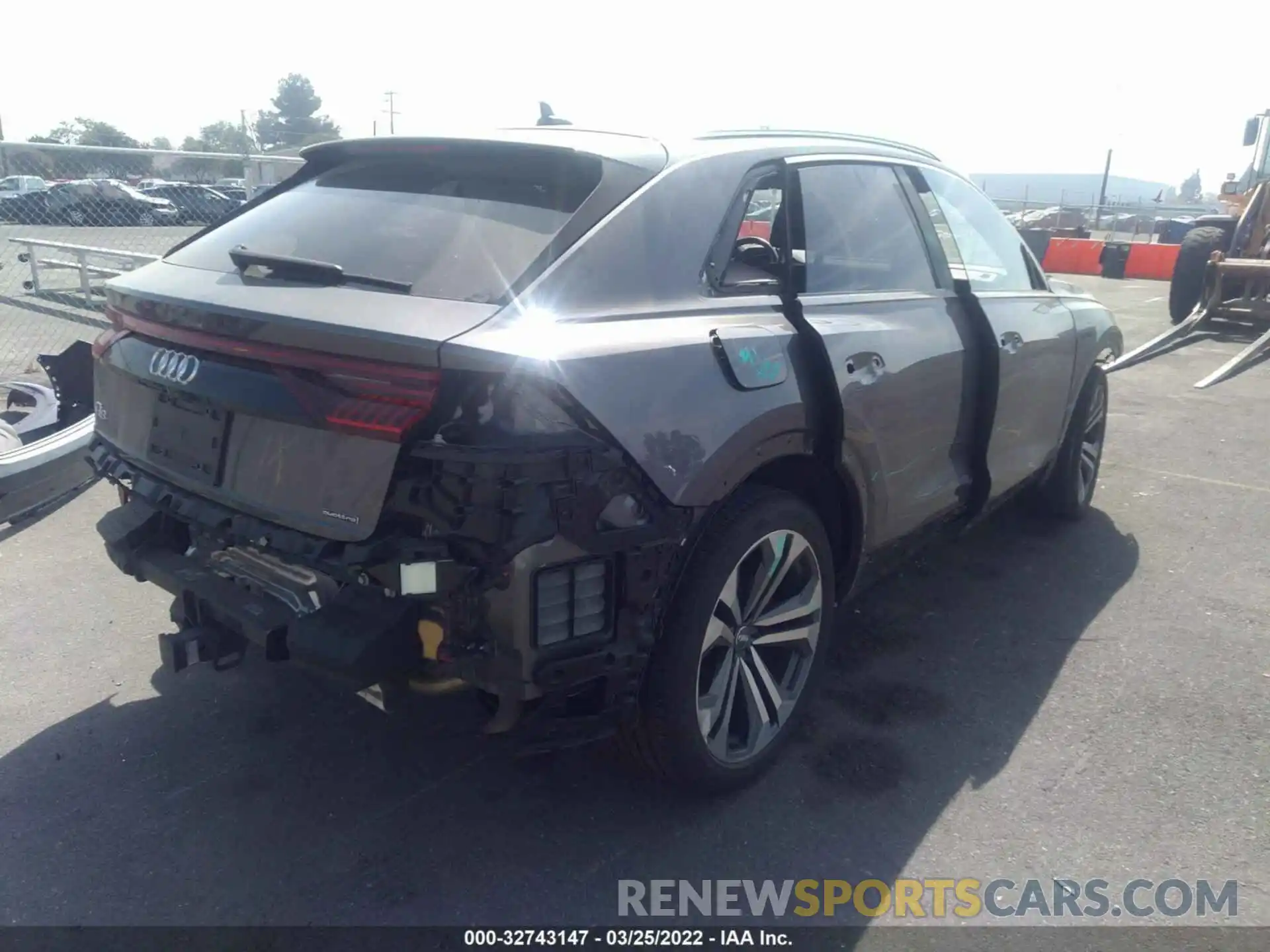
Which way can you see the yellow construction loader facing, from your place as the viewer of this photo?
facing the viewer and to the left of the viewer

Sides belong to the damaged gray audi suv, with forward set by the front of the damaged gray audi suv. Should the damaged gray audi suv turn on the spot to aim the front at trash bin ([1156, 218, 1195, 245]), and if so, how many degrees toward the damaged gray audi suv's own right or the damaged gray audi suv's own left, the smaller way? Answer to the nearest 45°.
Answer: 0° — it already faces it

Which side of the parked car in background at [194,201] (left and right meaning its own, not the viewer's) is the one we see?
right

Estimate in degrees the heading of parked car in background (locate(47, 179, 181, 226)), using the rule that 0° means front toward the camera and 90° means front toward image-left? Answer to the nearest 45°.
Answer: approximately 270°

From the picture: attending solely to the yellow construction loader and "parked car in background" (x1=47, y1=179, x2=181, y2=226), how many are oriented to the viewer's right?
1

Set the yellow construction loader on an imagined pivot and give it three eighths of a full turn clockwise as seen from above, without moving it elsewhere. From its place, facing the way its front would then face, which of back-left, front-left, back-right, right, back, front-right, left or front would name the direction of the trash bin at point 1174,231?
front

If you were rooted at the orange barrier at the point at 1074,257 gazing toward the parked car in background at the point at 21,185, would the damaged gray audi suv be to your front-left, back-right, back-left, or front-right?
front-left

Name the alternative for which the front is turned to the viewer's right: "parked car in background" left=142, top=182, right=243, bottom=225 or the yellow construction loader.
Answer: the parked car in background

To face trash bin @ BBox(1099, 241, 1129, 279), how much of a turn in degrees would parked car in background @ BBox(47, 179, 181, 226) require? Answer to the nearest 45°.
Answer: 0° — it already faces it

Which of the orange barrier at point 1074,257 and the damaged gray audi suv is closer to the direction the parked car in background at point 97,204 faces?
the orange barrier

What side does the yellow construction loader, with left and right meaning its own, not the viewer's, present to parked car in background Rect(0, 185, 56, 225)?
front

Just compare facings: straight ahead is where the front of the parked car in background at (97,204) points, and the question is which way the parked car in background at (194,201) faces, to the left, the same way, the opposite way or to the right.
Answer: the same way

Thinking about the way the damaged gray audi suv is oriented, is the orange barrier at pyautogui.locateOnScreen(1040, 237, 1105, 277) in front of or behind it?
in front

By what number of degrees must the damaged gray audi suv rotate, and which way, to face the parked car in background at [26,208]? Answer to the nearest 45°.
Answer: approximately 90° to its left

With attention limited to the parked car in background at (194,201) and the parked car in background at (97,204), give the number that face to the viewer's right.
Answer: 2

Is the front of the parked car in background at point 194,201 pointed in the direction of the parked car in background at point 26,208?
no

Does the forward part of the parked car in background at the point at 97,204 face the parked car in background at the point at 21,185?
no

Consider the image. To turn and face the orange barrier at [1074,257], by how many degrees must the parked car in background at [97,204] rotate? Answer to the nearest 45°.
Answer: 0° — it already faces it

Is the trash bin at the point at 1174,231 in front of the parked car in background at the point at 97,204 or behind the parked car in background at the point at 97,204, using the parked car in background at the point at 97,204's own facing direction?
in front

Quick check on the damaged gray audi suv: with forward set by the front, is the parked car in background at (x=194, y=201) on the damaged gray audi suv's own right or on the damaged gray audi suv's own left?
on the damaged gray audi suv's own left

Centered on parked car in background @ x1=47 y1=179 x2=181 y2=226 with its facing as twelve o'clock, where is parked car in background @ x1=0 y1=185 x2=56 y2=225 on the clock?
parked car in background @ x1=0 y1=185 x2=56 y2=225 is roughly at 7 o'clock from parked car in background @ x1=47 y1=179 x2=181 y2=226.
